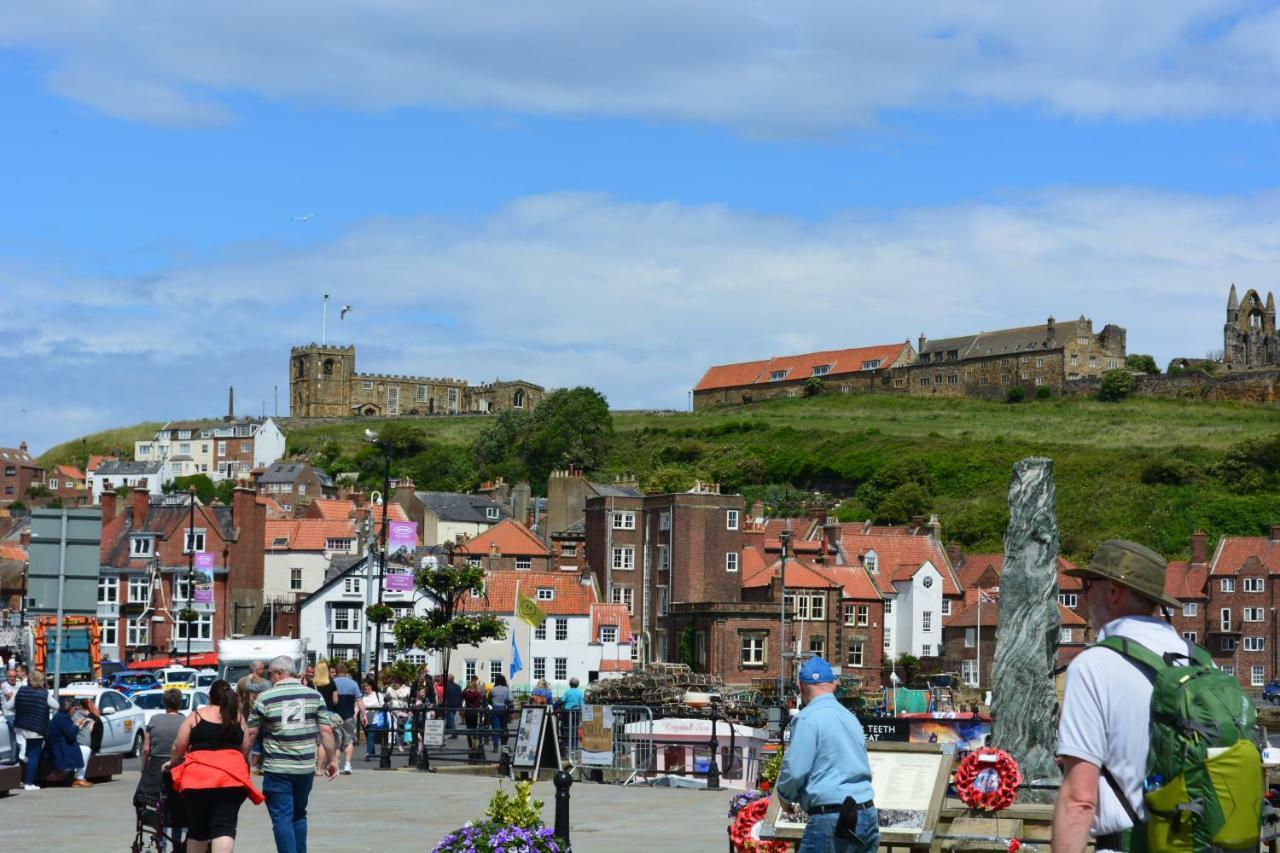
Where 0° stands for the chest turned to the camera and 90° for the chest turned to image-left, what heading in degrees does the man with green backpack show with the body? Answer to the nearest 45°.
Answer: approximately 135°

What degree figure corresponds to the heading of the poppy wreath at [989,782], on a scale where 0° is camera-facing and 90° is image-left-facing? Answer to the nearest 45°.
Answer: approximately 0°

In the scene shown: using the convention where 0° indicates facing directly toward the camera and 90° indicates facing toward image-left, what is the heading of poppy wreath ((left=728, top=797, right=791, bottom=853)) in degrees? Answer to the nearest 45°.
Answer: approximately 0°

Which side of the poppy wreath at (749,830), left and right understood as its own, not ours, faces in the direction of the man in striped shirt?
right

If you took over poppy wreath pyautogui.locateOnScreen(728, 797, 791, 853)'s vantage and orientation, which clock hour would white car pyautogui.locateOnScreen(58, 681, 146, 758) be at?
The white car is roughly at 5 o'clock from the poppy wreath.

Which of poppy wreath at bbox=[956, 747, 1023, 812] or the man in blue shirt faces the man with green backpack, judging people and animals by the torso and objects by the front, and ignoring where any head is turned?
the poppy wreath

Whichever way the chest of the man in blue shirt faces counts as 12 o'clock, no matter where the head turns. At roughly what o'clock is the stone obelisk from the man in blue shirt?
The stone obelisk is roughly at 2 o'clock from the man in blue shirt.
